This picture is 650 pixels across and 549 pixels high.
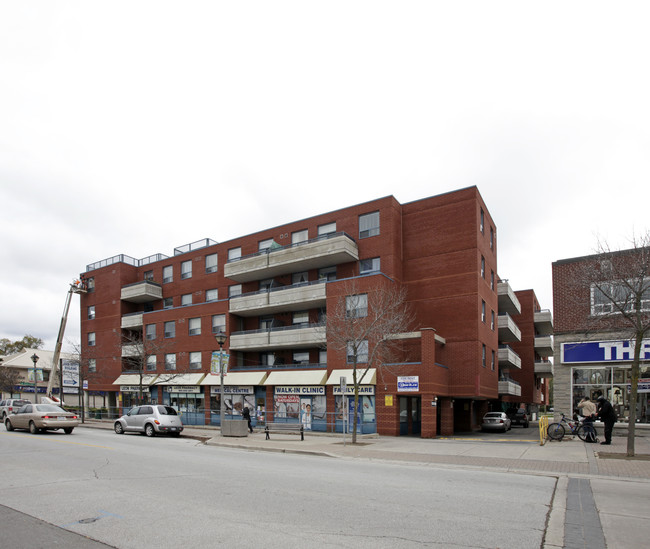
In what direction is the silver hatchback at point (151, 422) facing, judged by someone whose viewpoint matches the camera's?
facing away from the viewer and to the left of the viewer

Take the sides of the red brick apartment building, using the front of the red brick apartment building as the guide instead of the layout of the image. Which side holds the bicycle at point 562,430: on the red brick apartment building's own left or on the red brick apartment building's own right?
on the red brick apartment building's own left

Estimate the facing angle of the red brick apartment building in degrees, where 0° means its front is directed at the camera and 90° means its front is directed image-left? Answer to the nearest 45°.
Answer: approximately 45°

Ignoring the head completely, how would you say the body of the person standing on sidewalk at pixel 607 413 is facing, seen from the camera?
to the viewer's left

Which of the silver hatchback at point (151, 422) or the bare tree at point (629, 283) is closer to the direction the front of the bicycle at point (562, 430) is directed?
the silver hatchback

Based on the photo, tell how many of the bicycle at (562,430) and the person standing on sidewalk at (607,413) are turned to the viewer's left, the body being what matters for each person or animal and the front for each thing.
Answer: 2

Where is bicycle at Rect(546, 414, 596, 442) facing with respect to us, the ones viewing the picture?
facing to the left of the viewer
